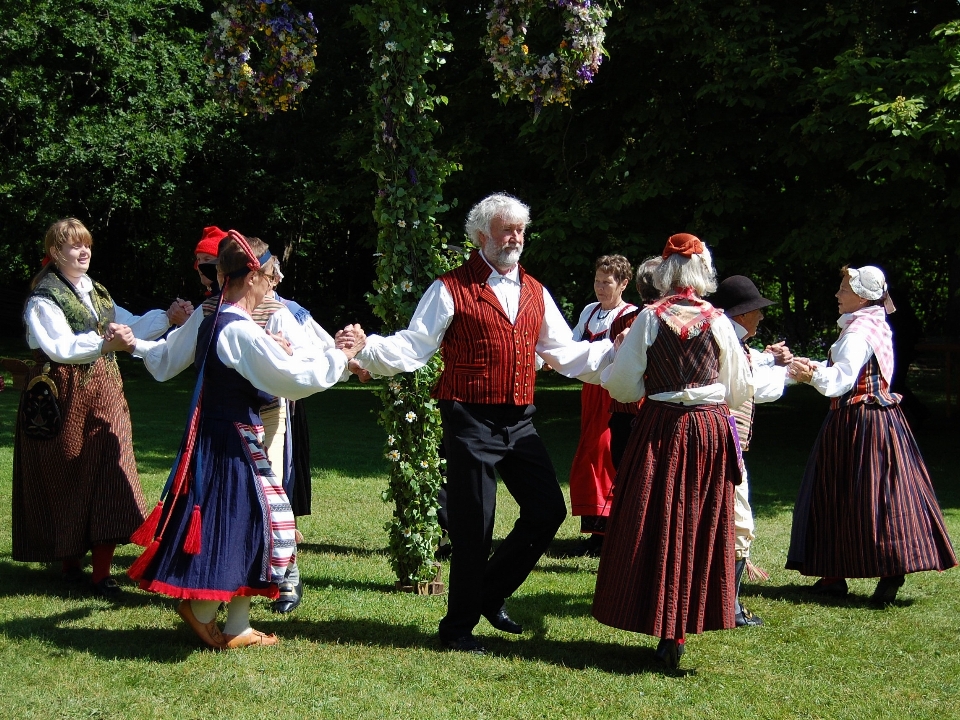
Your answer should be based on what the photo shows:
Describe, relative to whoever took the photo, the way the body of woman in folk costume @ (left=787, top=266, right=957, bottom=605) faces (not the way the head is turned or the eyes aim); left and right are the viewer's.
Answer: facing to the left of the viewer

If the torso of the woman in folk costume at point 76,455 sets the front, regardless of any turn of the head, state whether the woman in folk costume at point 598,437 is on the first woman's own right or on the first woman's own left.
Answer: on the first woman's own left

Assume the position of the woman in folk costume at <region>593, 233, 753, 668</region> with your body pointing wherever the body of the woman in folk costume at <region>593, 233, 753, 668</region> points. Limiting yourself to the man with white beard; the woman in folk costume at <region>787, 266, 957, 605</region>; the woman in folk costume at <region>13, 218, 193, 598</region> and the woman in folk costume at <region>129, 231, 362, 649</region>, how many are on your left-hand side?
3

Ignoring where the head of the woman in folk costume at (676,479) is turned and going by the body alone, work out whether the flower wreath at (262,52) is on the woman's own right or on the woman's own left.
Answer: on the woman's own left

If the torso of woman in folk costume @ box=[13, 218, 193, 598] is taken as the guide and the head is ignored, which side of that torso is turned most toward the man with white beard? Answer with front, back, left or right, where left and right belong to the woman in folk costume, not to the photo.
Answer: front

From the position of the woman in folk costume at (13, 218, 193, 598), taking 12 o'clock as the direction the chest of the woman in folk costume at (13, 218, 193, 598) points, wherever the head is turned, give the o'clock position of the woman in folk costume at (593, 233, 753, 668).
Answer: the woman in folk costume at (593, 233, 753, 668) is roughly at 12 o'clock from the woman in folk costume at (13, 218, 193, 598).

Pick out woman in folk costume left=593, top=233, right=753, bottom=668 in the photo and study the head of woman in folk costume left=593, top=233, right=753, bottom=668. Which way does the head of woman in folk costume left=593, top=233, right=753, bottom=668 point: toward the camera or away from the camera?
away from the camera

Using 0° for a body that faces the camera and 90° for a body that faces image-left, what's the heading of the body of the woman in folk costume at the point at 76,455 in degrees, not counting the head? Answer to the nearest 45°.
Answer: approximately 315°

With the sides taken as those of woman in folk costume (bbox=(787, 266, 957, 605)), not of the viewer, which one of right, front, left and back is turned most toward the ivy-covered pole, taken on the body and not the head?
front

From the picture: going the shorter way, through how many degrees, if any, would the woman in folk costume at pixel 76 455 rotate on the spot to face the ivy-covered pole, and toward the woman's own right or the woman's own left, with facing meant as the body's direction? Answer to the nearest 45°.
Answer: approximately 45° to the woman's own left

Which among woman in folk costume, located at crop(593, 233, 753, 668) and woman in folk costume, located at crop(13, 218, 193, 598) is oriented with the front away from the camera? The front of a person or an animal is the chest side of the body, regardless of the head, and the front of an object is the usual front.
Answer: woman in folk costume, located at crop(593, 233, 753, 668)

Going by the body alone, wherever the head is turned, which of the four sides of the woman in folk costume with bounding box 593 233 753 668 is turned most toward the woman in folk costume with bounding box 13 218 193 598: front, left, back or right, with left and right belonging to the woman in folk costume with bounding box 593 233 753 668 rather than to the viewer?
left

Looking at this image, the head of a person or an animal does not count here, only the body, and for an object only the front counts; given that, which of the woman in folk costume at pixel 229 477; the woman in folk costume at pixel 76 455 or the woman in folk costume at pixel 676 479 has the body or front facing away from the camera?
the woman in folk costume at pixel 676 479

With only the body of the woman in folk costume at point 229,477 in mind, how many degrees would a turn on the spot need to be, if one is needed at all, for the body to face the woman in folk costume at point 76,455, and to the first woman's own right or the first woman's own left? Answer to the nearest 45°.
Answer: approximately 135° to the first woman's own left

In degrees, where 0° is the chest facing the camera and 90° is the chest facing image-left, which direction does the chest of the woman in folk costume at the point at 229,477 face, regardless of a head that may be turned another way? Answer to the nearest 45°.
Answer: approximately 270°

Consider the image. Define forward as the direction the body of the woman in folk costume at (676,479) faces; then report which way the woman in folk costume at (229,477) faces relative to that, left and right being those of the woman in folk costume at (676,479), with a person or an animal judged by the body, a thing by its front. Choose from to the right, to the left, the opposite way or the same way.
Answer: to the right
